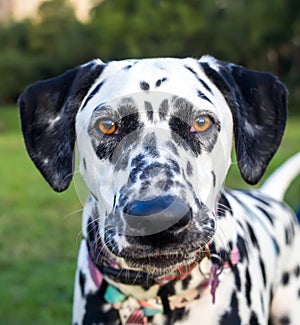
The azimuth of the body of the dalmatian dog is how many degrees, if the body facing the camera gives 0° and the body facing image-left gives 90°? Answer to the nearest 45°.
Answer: approximately 45°
